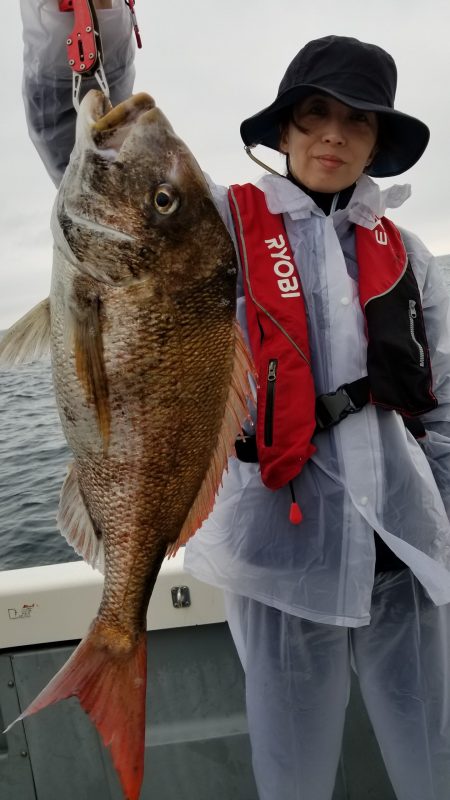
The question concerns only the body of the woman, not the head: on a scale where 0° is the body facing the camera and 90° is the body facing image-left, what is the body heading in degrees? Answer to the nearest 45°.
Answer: approximately 0°
